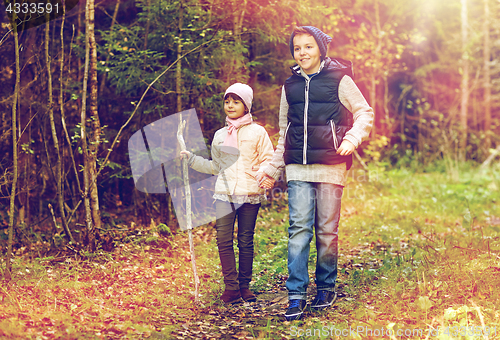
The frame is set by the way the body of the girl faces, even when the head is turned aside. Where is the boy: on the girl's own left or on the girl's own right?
on the girl's own left

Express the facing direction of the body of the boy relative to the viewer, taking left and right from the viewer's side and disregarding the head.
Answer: facing the viewer and to the left of the viewer

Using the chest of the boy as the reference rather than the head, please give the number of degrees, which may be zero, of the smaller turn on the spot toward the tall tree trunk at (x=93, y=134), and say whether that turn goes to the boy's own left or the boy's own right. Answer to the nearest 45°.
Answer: approximately 90° to the boy's own right

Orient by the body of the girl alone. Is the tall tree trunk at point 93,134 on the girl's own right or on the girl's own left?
on the girl's own right

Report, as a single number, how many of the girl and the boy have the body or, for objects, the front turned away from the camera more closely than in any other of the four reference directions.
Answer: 0

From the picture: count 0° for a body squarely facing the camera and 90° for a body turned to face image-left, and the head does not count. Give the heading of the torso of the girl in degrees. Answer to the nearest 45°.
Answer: approximately 45°

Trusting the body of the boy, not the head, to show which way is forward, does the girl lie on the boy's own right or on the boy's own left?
on the boy's own right
